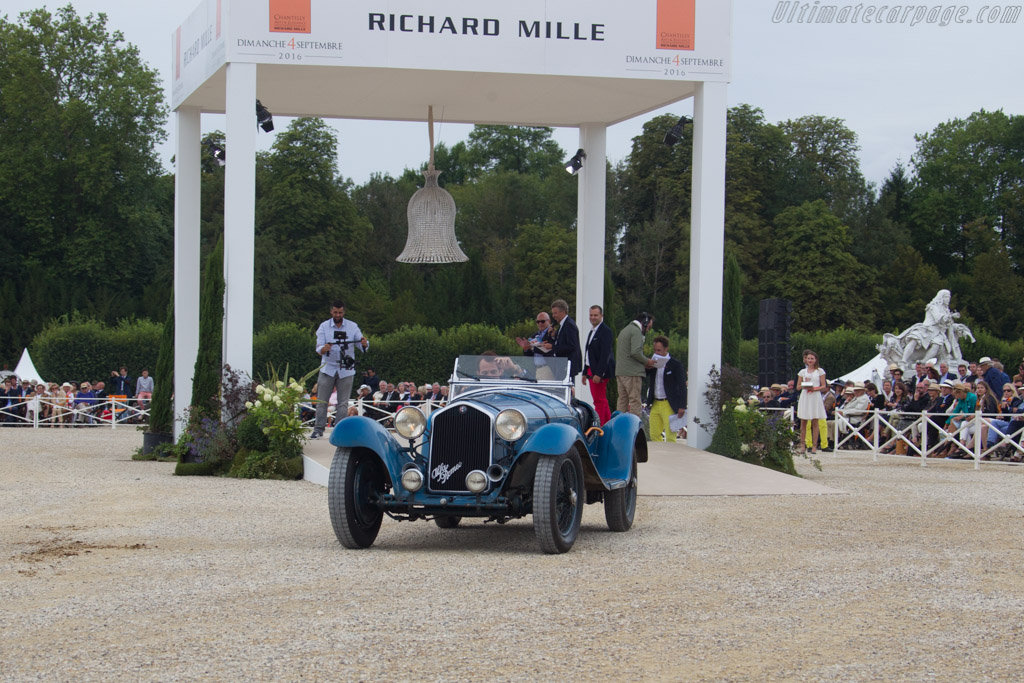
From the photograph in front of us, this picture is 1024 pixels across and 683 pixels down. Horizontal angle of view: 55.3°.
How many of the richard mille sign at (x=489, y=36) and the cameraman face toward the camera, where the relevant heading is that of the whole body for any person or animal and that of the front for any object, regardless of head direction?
2

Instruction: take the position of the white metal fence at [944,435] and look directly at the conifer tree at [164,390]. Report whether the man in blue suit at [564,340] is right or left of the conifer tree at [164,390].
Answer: left

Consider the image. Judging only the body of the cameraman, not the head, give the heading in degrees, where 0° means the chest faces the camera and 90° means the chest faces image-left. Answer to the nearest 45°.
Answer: approximately 0°

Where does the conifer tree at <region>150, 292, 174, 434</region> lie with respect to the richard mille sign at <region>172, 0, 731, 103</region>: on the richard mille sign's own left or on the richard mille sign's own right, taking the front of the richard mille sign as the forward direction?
on the richard mille sign's own right

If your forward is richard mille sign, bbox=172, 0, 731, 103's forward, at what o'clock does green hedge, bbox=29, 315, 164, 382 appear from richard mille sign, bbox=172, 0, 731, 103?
The green hedge is roughly at 5 o'clock from the richard mille sign.

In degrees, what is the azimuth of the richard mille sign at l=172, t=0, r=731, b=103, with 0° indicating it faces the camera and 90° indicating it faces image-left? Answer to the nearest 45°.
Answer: approximately 0°

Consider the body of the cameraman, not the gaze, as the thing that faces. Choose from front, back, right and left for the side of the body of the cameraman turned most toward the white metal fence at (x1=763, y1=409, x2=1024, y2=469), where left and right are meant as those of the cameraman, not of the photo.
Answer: left

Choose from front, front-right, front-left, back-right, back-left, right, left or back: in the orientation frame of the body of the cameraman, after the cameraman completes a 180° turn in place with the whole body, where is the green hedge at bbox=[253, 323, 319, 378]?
front

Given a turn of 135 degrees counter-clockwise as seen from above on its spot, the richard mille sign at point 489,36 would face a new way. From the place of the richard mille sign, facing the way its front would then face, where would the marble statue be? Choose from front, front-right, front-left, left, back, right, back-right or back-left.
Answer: front

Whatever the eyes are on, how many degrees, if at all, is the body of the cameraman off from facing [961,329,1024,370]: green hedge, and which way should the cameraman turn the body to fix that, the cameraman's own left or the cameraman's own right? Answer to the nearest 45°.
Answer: approximately 135° to the cameraman's own left

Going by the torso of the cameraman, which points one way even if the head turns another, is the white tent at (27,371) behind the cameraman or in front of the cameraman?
behind

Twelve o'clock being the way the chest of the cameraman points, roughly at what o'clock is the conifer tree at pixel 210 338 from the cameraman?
The conifer tree is roughly at 4 o'clock from the cameraman.
